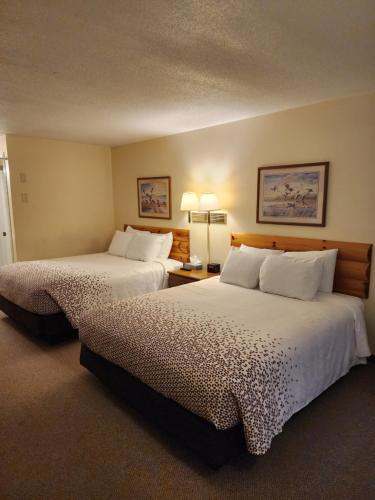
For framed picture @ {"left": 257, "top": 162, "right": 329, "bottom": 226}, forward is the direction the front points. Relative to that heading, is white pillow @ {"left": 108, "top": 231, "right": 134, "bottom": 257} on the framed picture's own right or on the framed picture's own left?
on the framed picture's own right

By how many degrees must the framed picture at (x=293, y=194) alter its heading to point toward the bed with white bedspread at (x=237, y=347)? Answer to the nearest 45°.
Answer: approximately 45° to its left

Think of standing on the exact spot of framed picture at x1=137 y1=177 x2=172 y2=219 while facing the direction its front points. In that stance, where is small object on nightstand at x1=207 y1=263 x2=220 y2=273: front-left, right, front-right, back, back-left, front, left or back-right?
left

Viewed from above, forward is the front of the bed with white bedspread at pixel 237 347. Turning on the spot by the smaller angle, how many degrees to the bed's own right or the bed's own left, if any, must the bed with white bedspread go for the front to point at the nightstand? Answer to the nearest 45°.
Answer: approximately 135° to the bed's own right

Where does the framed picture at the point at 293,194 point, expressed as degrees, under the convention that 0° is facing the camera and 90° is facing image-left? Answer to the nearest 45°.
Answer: approximately 45°

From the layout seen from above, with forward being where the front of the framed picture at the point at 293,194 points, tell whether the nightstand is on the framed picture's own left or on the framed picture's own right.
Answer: on the framed picture's own right
